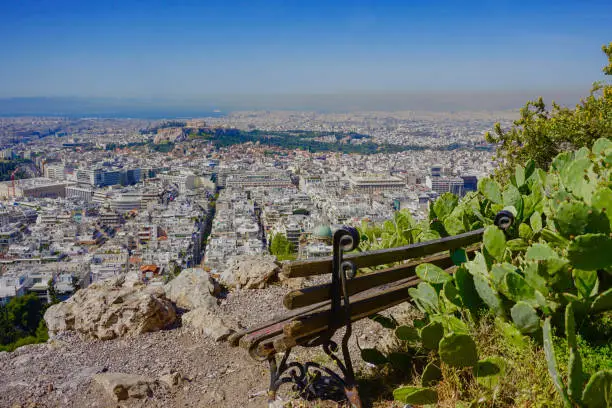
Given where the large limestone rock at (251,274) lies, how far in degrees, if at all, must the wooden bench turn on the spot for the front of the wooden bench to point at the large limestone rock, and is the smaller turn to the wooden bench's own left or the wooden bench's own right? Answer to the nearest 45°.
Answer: approximately 45° to the wooden bench's own right

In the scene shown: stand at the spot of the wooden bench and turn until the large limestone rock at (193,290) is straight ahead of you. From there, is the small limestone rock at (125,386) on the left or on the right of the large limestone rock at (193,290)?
left

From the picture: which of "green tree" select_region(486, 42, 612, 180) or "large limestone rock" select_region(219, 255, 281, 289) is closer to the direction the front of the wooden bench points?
the large limestone rock

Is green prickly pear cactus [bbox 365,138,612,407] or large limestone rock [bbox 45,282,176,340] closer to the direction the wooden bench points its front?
the large limestone rock

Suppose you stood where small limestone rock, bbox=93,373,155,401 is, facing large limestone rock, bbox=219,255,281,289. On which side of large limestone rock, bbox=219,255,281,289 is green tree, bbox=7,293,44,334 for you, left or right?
left

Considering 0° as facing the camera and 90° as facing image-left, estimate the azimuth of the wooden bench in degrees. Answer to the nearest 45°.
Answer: approximately 135°

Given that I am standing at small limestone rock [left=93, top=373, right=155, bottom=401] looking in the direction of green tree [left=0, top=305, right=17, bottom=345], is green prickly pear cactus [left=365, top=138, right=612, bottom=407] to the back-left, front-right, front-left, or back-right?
back-right

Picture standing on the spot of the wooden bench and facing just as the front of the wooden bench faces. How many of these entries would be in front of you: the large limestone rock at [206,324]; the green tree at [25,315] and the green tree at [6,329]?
3

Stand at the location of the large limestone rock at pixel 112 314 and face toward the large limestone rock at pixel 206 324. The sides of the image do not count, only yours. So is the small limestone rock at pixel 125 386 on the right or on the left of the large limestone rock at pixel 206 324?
right

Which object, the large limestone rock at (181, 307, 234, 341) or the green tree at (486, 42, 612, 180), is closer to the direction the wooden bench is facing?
the large limestone rock

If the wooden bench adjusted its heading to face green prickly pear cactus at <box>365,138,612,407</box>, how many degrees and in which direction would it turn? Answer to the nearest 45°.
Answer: approximately 135° to its right
